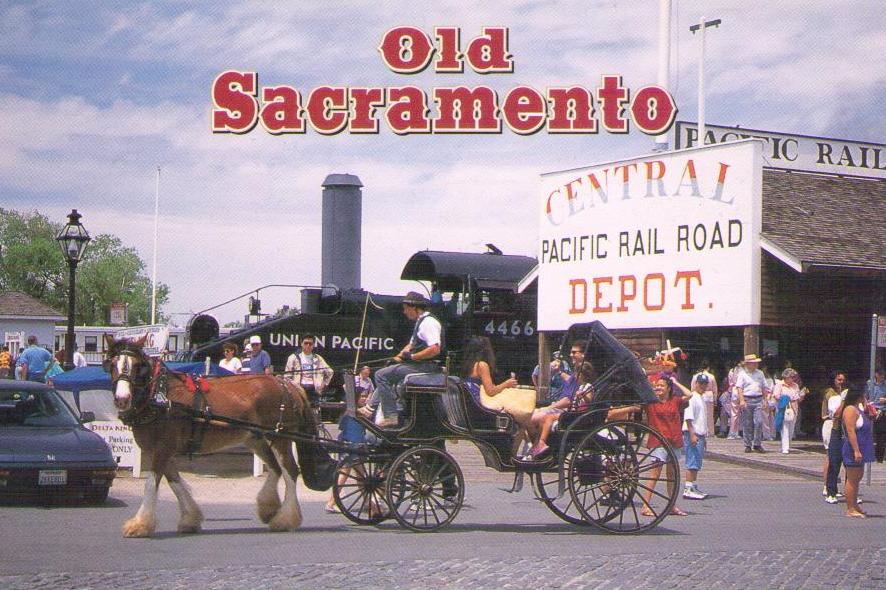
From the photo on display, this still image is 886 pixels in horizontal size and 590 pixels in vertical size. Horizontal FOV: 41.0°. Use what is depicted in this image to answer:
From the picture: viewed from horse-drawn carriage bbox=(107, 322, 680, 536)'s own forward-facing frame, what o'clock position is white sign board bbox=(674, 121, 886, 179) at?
The white sign board is roughly at 4 o'clock from the horse-drawn carriage.

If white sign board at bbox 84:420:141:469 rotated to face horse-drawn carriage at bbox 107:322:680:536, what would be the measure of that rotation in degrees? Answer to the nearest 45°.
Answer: approximately 45° to its left

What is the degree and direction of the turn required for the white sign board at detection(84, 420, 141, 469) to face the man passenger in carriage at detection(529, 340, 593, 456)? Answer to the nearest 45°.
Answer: approximately 45° to its left

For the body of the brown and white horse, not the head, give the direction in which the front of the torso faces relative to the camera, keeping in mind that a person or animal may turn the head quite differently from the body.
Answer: to the viewer's left
